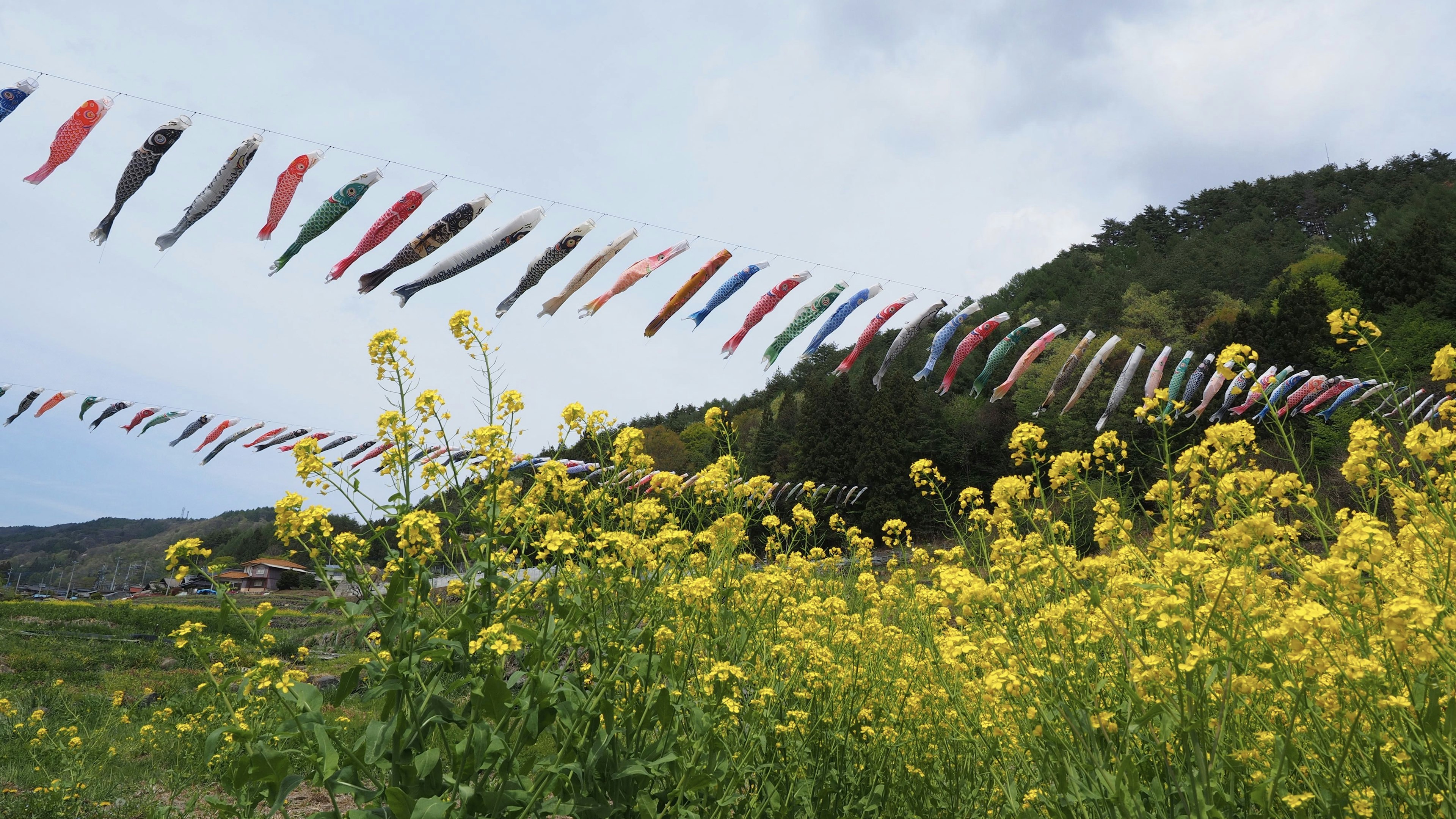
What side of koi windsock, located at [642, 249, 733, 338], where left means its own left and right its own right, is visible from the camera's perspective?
right

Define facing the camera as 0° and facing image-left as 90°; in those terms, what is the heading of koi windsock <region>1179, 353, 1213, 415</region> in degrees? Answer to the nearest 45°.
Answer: approximately 270°

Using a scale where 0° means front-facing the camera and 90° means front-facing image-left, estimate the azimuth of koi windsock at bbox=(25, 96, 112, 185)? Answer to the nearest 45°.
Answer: approximately 270°

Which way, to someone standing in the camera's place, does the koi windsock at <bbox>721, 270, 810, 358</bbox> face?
facing to the right of the viewer

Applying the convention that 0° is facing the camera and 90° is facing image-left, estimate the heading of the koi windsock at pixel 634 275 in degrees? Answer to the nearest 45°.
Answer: approximately 270°

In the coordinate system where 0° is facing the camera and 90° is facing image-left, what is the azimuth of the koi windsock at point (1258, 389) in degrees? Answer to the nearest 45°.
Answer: approximately 270°

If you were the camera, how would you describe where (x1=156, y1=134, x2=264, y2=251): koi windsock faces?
facing to the right of the viewer

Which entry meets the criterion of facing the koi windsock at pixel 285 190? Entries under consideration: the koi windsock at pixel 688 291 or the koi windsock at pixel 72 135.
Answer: the koi windsock at pixel 72 135

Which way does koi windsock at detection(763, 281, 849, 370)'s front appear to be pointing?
to the viewer's right

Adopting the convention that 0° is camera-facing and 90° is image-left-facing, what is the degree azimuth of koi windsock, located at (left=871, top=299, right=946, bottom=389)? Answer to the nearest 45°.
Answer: approximately 270°
